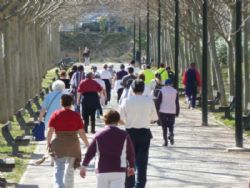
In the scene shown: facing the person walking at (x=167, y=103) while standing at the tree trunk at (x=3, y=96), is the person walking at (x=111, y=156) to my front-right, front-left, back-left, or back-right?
front-right

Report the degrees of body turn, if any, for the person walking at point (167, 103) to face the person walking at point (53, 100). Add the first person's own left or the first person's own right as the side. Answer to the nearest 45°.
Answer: approximately 135° to the first person's own left

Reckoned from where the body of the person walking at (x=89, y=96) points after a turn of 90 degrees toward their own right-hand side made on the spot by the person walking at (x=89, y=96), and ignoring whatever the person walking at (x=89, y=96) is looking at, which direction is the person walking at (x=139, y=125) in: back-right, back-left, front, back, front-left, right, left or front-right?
right

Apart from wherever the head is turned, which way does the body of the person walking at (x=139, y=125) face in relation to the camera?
away from the camera

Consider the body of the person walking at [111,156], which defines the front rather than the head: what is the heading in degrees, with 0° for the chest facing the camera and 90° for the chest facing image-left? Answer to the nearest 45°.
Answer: approximately 180°

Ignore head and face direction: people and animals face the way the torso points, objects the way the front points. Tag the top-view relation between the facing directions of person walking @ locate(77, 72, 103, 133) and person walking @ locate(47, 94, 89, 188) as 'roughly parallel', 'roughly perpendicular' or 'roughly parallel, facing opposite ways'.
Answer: roughly parallel

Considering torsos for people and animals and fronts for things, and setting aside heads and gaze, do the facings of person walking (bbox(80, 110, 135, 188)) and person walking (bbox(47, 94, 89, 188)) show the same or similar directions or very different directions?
same or similar directions

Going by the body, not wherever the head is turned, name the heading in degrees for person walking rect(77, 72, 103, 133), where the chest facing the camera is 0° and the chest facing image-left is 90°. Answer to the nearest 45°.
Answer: approximately 180°

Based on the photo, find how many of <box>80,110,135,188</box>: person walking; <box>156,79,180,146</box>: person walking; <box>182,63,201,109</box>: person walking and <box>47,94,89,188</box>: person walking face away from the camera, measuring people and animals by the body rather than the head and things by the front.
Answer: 4

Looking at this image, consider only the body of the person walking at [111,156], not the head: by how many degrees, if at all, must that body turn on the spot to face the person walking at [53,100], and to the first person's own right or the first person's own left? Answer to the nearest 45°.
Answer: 0° — they already face them

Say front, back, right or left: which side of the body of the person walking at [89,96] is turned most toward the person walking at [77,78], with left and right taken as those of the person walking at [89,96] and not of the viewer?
front

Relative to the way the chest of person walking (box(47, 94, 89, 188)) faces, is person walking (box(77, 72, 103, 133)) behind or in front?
in front

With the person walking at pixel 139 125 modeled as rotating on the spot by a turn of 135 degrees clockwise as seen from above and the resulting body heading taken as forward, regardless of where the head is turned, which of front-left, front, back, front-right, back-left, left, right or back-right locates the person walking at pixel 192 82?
back-left

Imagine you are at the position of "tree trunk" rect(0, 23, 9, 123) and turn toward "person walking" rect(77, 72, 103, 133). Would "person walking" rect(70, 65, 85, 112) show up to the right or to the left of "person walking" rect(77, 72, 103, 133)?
left

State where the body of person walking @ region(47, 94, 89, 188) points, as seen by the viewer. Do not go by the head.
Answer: away from the camera

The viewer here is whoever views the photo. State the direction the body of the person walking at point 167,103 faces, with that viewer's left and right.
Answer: facing away from the viewer

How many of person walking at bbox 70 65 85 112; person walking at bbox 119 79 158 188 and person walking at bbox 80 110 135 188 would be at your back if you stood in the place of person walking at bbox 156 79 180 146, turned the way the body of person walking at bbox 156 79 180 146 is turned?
2

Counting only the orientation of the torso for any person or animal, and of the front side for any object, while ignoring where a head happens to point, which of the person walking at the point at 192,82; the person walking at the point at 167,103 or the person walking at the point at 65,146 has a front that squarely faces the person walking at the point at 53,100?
the person walking at the point at 65,146
